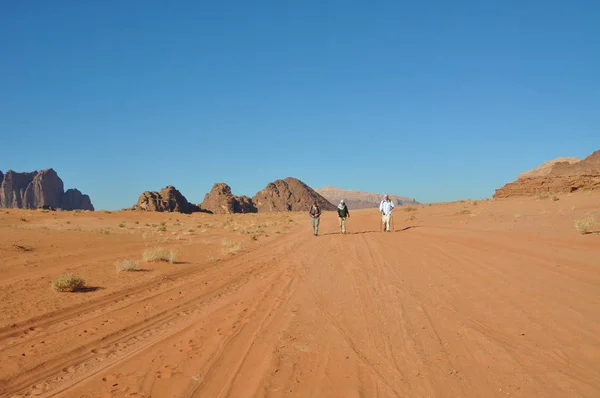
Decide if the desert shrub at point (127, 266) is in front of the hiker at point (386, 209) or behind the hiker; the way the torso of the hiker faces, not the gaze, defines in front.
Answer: in front

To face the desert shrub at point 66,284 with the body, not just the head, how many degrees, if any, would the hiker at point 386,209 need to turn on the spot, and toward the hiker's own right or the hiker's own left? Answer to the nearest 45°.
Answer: approximately 45° to the hiker's own right

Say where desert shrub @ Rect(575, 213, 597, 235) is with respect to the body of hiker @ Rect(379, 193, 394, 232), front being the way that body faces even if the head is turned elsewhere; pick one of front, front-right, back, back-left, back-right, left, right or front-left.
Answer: front-left

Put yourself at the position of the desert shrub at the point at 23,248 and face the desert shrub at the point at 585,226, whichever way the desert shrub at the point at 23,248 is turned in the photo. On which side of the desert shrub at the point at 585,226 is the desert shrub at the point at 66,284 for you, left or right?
right

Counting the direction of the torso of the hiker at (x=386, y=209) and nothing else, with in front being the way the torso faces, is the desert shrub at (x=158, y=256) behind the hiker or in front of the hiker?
in front

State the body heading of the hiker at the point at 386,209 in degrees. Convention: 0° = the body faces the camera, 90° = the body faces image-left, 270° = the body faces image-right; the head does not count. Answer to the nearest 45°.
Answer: approximately 0°
